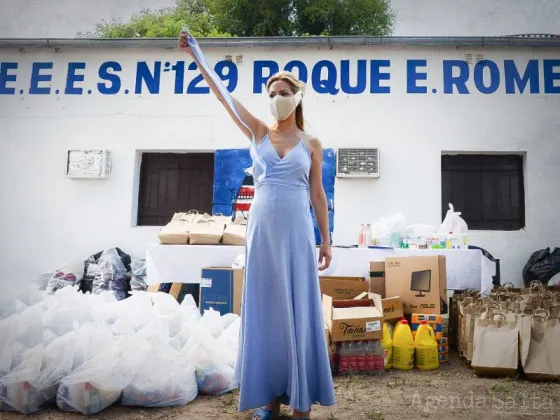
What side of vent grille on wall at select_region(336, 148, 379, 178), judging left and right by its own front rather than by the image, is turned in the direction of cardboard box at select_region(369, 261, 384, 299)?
front

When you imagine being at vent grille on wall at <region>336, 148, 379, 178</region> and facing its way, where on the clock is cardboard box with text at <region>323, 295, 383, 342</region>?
The cardboard box with text is roughly at 12 o'clock from the vent grille on wall.

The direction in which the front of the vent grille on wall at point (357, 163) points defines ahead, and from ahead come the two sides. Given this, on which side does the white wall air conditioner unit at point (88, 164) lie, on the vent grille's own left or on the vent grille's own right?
on the vent grille's own right

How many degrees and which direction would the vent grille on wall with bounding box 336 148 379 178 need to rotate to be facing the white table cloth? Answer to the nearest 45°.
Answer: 0° — it already faces it

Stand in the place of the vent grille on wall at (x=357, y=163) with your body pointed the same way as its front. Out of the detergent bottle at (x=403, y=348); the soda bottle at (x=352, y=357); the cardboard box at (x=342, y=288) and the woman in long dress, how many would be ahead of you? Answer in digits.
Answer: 4

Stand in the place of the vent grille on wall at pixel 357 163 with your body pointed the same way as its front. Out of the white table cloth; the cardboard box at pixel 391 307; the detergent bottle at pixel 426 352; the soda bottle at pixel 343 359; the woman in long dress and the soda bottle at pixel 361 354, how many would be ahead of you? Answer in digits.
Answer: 6

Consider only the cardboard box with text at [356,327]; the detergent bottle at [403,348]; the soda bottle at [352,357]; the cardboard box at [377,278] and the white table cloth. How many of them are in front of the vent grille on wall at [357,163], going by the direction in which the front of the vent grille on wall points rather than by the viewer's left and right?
5

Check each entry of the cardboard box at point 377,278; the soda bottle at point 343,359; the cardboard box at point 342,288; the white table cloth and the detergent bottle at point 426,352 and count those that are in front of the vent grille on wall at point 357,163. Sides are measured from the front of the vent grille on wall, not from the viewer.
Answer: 5

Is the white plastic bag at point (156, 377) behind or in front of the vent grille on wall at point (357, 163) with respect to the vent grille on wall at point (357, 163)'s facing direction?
in front

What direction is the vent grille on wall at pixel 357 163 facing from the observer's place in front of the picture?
facing the viewer

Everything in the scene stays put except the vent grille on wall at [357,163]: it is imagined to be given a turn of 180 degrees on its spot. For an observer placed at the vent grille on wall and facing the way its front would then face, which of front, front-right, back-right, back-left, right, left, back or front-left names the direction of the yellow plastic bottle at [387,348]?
back

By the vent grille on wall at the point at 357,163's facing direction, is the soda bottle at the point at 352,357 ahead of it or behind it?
ahead

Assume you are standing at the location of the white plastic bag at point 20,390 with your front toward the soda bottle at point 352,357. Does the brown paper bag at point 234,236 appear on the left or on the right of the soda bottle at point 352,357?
left

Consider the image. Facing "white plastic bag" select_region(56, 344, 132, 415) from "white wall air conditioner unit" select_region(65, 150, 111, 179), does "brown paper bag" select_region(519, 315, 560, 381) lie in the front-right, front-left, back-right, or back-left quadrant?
front-left

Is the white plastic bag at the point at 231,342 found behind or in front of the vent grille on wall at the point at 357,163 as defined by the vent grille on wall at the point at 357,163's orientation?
in front

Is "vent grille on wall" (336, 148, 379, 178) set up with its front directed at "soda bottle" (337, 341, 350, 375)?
yes
